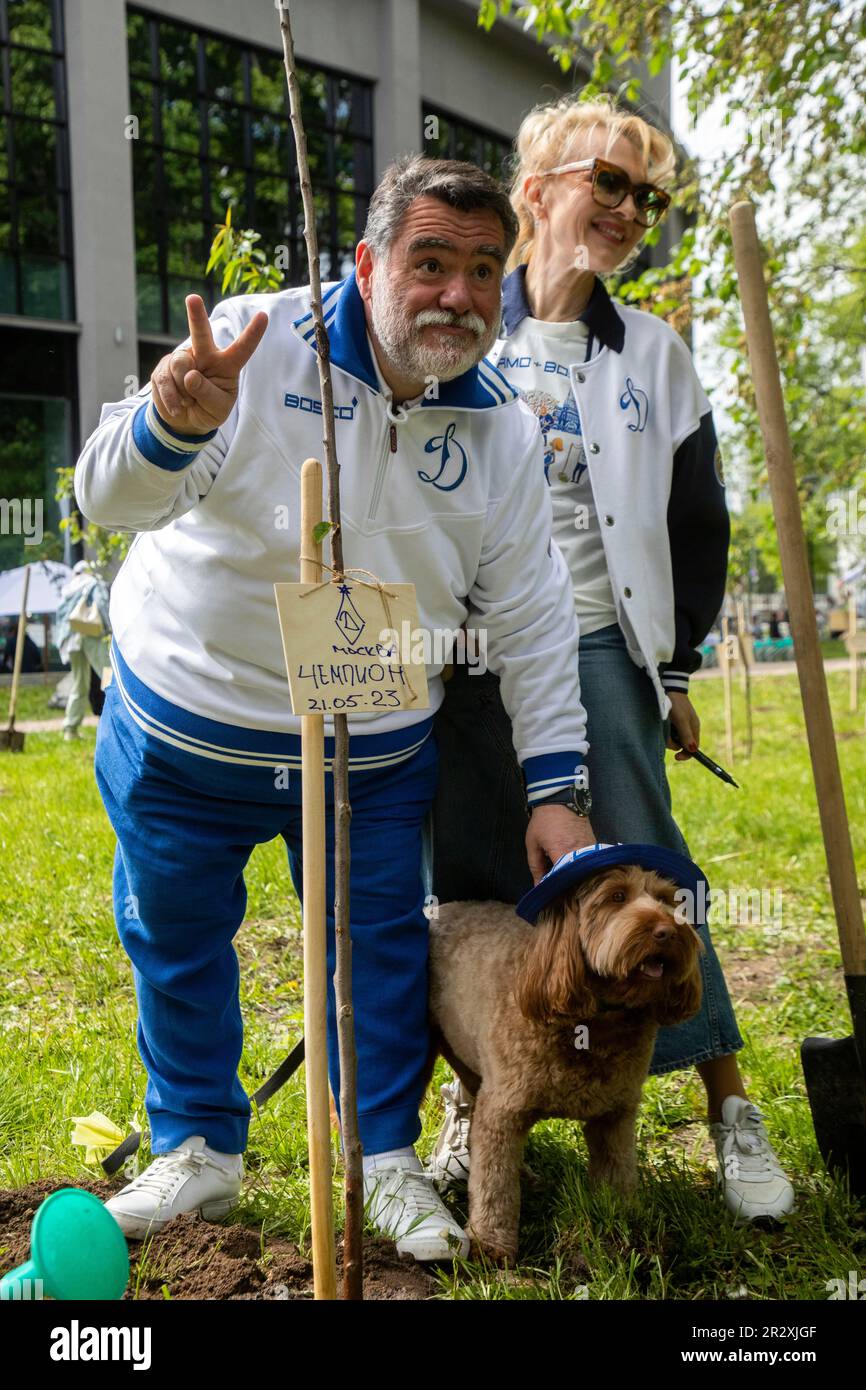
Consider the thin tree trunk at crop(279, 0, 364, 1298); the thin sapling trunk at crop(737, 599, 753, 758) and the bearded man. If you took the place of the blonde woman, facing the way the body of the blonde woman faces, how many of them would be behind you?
1

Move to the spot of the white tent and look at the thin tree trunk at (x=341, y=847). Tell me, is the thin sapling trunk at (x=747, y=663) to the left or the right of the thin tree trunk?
left

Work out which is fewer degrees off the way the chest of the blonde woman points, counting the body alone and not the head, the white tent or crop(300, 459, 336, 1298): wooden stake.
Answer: the wooden stake

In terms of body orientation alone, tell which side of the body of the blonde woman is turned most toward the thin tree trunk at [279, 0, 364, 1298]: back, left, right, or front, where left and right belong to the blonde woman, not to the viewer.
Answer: front

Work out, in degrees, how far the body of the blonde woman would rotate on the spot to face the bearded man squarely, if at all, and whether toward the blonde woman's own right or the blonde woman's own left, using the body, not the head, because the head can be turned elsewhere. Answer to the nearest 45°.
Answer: approximately 45° to the blonde woman's own right

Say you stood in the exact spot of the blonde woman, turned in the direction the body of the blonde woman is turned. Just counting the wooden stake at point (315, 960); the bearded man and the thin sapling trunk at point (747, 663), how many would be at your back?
1

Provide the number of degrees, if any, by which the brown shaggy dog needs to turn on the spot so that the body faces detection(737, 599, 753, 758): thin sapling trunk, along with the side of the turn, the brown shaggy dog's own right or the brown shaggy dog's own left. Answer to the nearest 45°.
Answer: approximately 135° to the brown shaggy dog's own left

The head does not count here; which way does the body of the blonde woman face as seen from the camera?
toward the camera

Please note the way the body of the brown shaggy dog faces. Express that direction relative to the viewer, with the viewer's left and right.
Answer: facing the viewer and to the right of the viewer

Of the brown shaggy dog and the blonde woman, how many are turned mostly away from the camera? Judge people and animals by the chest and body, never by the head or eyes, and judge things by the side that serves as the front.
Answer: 0

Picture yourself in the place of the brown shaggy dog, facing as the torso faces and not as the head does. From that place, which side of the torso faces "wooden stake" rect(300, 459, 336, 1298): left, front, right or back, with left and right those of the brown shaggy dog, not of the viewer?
right
